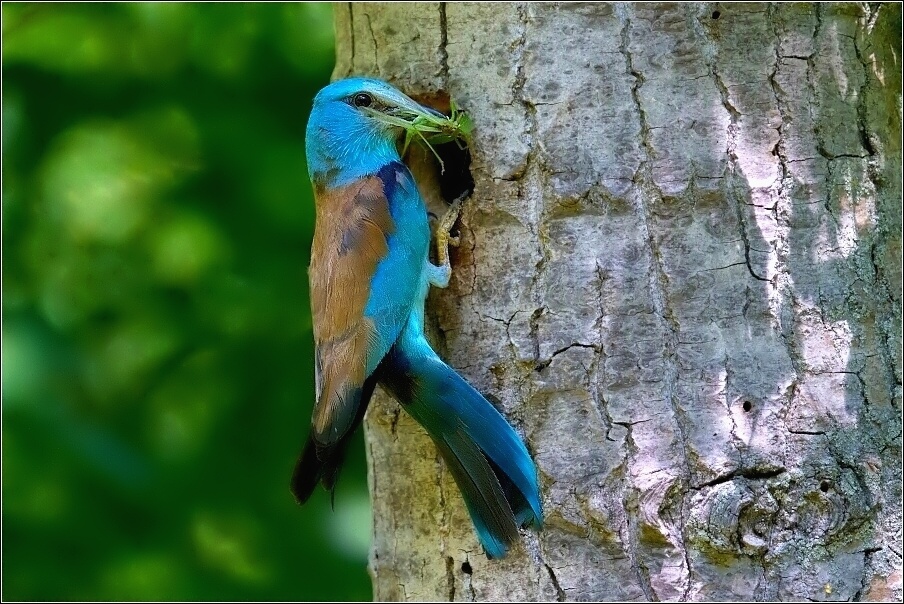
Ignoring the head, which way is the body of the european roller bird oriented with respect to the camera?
to the viewer's right
